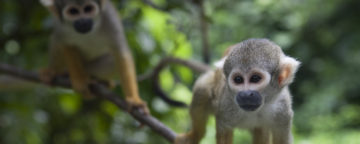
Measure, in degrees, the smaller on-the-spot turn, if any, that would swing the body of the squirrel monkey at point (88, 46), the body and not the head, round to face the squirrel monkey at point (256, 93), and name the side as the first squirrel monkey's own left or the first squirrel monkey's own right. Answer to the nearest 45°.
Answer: approximately 45° to the first squirrel monkey's own left

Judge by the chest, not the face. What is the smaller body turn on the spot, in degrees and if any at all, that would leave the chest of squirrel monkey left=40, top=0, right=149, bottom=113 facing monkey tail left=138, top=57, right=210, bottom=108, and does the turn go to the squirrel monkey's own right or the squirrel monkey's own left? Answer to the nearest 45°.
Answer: approximately 45° to the squirrel monkey's own left

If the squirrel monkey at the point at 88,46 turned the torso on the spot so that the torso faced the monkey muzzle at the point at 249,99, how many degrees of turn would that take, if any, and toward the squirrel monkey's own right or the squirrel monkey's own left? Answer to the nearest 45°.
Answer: approximately 45° to the squirrel monkey's own left

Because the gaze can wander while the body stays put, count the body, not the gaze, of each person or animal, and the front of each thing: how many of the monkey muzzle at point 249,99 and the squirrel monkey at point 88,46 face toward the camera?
2

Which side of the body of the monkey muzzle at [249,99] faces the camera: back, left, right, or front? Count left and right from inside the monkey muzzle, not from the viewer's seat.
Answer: front

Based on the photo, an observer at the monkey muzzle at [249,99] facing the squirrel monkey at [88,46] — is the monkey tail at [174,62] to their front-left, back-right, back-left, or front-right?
front-right

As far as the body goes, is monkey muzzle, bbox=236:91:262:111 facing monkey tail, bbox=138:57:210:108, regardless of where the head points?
no

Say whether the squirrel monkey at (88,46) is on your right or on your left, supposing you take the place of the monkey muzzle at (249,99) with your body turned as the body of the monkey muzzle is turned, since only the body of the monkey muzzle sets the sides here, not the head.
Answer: on your right

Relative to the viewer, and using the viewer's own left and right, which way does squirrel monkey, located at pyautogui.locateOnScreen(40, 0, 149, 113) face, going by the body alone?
facing the viewer
